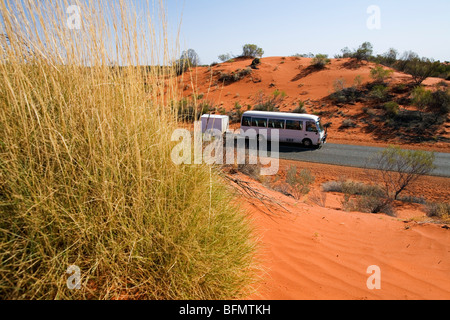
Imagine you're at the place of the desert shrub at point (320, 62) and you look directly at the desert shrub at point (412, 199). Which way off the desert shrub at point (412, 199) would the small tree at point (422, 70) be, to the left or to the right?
left

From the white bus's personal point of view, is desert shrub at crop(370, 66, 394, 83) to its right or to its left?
on its left

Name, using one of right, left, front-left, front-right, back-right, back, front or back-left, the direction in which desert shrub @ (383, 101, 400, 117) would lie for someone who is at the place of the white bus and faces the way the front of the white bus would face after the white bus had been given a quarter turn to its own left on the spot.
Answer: front

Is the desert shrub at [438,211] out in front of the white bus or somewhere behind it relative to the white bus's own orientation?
in front

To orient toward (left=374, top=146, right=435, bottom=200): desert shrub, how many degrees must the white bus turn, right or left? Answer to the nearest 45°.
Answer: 0° — it already faces it

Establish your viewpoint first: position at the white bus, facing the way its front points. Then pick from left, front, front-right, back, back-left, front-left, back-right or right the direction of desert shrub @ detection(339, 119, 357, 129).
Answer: left

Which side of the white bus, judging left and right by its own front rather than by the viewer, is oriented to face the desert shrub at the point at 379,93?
left

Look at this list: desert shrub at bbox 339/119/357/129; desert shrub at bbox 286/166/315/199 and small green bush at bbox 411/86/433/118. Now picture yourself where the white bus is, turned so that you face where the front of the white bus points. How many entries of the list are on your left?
2

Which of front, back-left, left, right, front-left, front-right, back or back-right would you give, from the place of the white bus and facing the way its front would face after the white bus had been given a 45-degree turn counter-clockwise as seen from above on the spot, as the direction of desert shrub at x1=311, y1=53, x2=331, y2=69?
left

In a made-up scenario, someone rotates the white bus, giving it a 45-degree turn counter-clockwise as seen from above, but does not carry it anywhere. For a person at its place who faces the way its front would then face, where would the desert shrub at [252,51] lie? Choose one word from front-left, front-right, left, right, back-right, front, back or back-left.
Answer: left

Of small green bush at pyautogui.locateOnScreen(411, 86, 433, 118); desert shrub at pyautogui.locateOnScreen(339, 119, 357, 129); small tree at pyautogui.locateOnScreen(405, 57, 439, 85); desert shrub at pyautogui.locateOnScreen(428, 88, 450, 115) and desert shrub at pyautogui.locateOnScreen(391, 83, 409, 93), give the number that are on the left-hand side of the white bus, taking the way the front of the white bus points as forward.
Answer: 5

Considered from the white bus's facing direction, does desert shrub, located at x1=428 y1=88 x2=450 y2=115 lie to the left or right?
on its left

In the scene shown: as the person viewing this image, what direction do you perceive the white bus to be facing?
facing the viewer and to the right of the viewer
